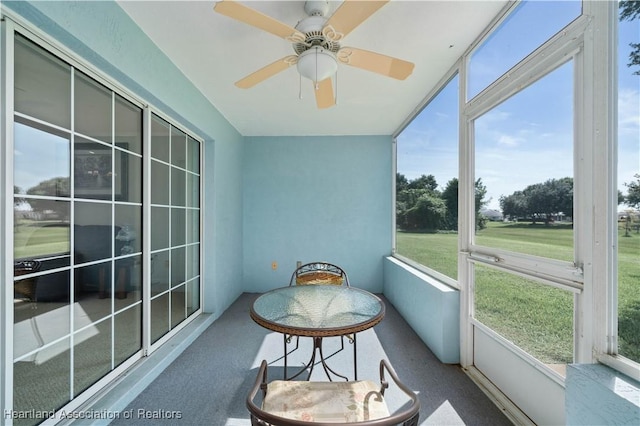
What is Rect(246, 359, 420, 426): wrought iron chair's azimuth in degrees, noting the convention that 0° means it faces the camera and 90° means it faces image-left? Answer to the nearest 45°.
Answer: approximately 180°

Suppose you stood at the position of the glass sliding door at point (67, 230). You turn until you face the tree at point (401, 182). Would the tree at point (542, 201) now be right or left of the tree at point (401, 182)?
right

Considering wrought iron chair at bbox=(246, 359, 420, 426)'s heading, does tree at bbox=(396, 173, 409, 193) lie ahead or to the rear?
ahead

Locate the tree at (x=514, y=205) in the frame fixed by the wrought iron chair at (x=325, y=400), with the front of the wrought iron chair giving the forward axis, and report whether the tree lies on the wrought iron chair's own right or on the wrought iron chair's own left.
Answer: on the wrought iron chair's own right

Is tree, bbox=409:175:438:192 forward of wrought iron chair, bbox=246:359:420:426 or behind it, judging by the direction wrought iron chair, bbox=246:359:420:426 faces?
forward

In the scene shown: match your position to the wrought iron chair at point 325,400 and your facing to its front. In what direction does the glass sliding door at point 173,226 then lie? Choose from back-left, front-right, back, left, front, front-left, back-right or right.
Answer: front-left

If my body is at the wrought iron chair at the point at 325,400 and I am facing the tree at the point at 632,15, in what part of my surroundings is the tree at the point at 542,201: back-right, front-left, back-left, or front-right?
front-left

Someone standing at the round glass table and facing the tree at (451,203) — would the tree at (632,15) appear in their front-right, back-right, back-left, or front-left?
front-right
